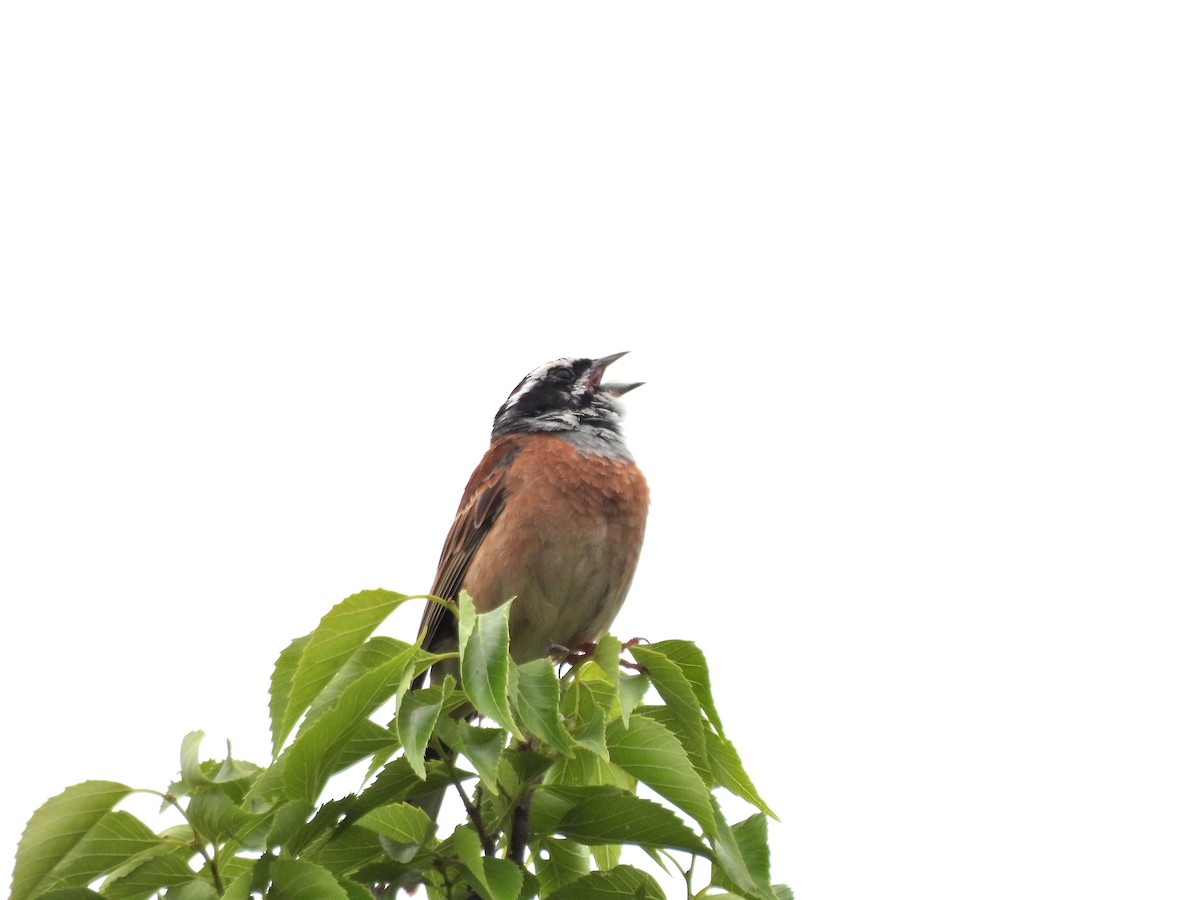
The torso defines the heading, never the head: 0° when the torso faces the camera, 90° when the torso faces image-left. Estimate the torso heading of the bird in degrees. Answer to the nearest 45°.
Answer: approximately 315°
